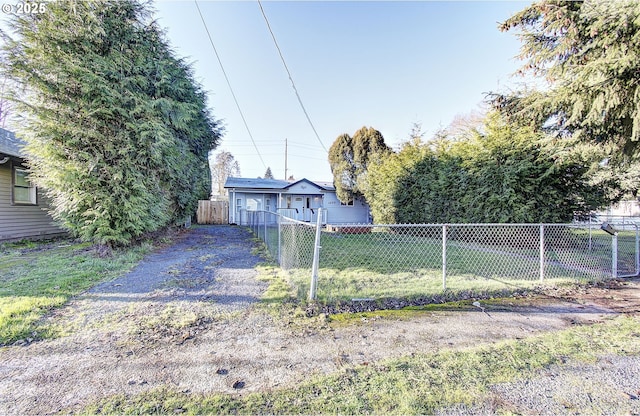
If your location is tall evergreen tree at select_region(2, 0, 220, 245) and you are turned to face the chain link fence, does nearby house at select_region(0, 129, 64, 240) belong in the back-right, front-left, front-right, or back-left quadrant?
back-left

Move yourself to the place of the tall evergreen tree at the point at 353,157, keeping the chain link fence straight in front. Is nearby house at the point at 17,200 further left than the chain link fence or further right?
right

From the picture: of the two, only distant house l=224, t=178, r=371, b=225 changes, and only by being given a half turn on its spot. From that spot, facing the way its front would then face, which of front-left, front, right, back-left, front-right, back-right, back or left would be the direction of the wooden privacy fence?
left

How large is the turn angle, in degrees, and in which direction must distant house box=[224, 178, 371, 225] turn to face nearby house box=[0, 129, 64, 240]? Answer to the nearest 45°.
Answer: approximately 45° to its right

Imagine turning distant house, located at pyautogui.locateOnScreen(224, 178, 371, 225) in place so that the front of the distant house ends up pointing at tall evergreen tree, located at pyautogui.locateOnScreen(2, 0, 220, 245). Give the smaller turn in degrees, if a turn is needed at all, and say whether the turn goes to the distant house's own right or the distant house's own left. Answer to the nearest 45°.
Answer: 0° — it already faces it

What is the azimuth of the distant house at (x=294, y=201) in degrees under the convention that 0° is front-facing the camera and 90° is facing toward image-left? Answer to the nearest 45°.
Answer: approximately 0°

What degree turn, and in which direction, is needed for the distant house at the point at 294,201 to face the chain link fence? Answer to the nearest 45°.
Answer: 0° — it already faces it

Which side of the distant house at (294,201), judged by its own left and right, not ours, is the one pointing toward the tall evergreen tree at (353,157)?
left
